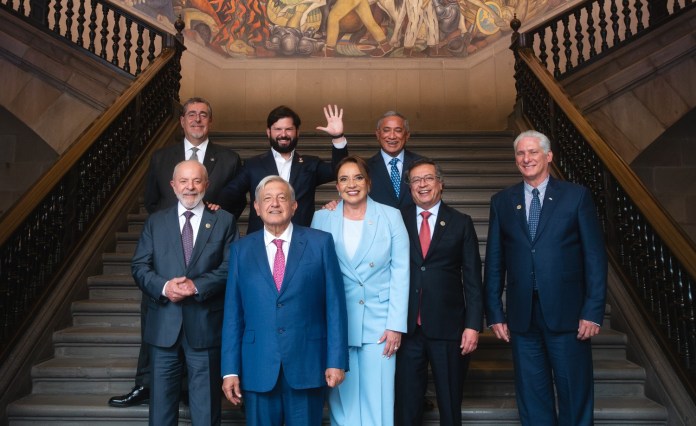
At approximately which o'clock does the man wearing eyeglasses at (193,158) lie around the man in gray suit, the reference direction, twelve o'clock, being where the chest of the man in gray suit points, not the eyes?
The man wearing eyeglasses is roughly at 6 o'clock from the man in gray suit.

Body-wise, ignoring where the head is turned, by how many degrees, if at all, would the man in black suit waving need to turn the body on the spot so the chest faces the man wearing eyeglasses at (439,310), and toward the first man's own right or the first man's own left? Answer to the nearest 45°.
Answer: approximately 45° to the first man's own left

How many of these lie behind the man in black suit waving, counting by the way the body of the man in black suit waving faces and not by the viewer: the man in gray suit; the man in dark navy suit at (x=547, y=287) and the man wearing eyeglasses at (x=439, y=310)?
0

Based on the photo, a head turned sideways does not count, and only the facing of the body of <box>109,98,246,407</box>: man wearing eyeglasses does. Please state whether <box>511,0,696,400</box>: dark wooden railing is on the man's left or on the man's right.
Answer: on the man's left

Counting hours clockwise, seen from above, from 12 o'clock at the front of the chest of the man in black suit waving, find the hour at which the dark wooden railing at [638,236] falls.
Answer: The dark wooden railing is roughly at 9 o'clock from the man in black suit waving.

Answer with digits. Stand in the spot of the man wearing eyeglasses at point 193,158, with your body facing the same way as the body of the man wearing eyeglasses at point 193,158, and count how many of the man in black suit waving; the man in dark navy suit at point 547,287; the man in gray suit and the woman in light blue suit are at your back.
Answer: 0

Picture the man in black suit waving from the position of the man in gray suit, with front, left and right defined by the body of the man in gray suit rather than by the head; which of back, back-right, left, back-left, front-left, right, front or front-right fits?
back-left

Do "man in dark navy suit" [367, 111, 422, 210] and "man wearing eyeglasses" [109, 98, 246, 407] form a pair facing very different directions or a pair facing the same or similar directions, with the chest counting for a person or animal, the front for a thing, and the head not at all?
same or similar directions

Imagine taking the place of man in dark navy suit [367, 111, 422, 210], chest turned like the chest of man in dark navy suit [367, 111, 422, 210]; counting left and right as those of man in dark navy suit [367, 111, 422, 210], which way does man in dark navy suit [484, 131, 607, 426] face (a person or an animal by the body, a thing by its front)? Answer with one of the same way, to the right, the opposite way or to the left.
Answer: the same way

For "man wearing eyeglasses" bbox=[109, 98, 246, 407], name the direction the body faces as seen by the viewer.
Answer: toward the camera

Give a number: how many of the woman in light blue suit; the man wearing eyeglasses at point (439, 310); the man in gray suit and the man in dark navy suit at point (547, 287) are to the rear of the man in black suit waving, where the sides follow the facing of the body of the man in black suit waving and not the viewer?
0

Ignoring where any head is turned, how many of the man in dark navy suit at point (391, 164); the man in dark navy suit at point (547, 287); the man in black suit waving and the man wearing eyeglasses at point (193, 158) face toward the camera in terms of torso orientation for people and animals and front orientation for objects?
4

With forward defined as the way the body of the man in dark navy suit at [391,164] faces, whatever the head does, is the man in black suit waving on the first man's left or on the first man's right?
on the first man's right

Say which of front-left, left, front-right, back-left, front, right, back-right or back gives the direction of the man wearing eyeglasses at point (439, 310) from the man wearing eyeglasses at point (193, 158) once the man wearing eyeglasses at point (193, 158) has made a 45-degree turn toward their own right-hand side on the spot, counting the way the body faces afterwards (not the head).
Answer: left

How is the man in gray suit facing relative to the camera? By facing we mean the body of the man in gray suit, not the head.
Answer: toward the camera

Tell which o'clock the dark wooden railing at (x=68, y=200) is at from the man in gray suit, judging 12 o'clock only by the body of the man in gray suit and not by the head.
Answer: The dark wooden railing is roughly at 5 o'clock from the man in gray suit.

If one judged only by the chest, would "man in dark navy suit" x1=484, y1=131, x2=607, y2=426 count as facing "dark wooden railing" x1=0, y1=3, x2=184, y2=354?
no

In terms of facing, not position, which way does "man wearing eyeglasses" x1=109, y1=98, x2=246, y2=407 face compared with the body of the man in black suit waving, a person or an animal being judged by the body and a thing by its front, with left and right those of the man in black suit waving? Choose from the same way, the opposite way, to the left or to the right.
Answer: the same way
